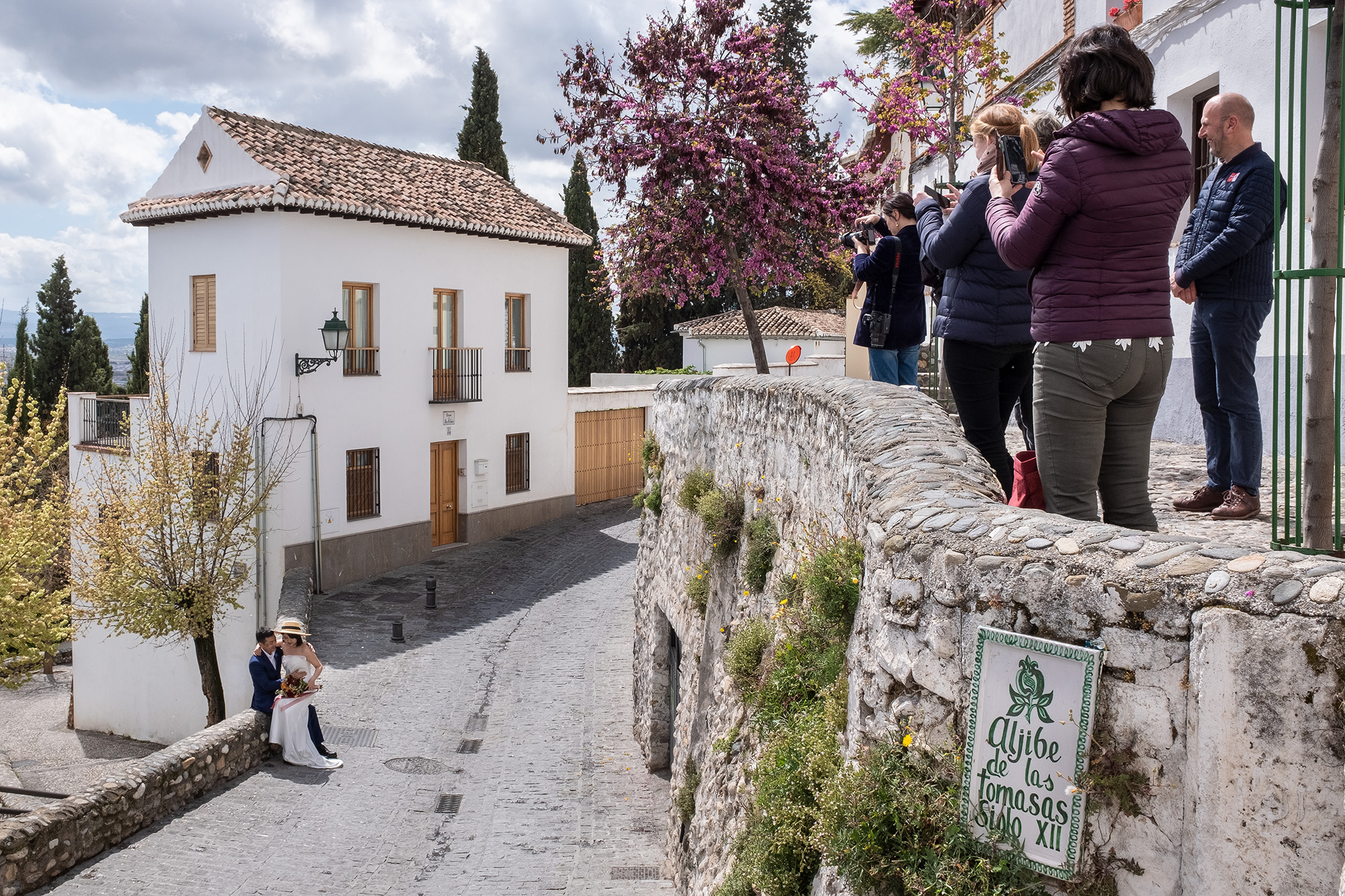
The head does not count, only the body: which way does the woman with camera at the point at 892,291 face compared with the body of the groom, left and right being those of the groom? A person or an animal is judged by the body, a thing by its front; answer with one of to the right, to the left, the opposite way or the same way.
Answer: the opposite way

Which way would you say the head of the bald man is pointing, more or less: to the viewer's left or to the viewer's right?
to the viewer's left

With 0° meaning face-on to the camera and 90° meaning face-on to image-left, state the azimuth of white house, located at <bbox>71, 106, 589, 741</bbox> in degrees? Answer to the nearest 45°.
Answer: approximately 315°

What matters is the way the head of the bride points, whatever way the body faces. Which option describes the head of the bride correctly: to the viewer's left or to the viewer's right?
to the viewer's left

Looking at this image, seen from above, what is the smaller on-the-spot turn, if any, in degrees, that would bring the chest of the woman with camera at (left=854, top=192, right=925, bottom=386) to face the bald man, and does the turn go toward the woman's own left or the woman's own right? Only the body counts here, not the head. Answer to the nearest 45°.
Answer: approximately 135° to the woman's own left

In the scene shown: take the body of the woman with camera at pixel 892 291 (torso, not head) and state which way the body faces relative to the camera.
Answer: to the viewer's left

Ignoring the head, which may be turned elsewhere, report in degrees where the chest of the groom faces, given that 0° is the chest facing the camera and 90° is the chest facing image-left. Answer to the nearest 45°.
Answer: approximately 315°

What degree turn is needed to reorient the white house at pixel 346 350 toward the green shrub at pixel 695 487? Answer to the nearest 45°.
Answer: approximately 45° to its right

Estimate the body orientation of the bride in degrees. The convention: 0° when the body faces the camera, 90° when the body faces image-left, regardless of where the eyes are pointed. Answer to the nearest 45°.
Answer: approximately 45°

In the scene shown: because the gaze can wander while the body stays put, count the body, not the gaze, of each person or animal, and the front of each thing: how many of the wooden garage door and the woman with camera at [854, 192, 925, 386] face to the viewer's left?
1

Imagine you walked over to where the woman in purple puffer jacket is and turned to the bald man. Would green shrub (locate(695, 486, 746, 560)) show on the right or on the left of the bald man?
left

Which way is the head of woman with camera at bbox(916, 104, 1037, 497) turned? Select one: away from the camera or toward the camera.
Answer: away from the camera

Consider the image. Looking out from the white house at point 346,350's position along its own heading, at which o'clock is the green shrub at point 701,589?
The green shrub is roughly at 1 o'clock from the white house.

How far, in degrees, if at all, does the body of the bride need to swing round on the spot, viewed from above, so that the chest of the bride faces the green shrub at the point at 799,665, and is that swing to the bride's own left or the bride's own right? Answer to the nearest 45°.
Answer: approximately 45° to the bride's own left

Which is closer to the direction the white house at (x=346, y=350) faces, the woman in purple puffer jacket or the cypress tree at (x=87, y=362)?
the woman in purple puffer jacket
